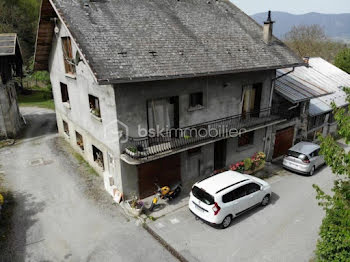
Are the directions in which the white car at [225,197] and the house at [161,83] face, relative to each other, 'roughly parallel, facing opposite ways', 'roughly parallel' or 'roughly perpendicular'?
roughly perpendicular

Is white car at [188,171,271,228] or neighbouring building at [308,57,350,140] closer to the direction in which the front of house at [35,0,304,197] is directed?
the white car

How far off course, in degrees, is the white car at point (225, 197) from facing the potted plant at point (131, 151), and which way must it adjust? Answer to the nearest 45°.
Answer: approximately 135° to its left

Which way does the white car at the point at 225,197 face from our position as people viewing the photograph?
facing away from the viewer and to the right of the viewer

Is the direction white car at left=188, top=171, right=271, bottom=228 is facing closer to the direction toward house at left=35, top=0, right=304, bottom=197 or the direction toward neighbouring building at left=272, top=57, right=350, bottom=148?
the neighbouring building

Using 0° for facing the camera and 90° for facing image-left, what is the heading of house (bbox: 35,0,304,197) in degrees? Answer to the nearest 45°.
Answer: approximately 315°
